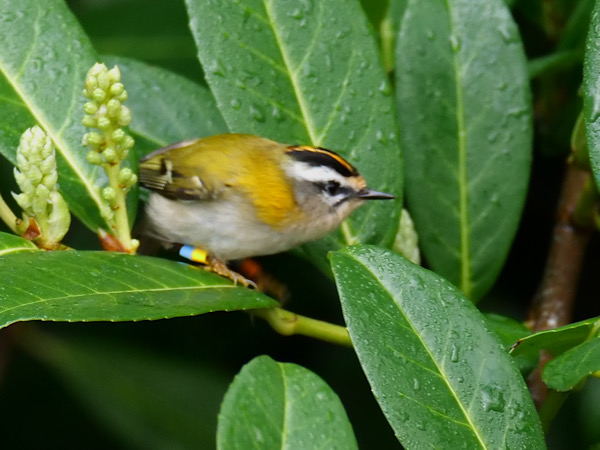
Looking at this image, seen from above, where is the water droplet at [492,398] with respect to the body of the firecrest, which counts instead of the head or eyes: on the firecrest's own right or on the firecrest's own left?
on the firecrest's own right

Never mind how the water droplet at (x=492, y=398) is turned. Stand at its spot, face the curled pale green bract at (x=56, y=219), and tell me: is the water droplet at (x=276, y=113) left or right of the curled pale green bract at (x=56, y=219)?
right

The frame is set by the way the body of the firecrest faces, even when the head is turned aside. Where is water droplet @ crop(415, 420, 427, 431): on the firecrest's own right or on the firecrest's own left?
on the firecrest's own right

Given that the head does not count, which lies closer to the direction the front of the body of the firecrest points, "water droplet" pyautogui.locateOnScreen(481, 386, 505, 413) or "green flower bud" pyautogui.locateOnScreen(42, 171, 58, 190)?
the water droplet

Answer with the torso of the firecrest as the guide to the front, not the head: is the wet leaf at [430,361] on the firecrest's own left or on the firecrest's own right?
on the firecrest's own right

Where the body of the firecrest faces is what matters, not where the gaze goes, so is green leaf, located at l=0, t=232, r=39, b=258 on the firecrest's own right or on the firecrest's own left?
on the firecrest's own right

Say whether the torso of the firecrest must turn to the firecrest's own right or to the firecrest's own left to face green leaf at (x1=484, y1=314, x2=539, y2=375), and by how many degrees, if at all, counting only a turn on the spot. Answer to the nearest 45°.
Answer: approximately 45° to the firecrest's own right

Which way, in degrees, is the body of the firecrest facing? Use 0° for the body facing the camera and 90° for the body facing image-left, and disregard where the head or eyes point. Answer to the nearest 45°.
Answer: approximately 270°
